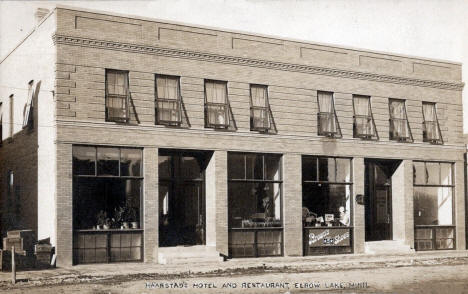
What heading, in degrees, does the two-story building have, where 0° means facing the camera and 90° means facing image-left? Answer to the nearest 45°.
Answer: approximately 315°
